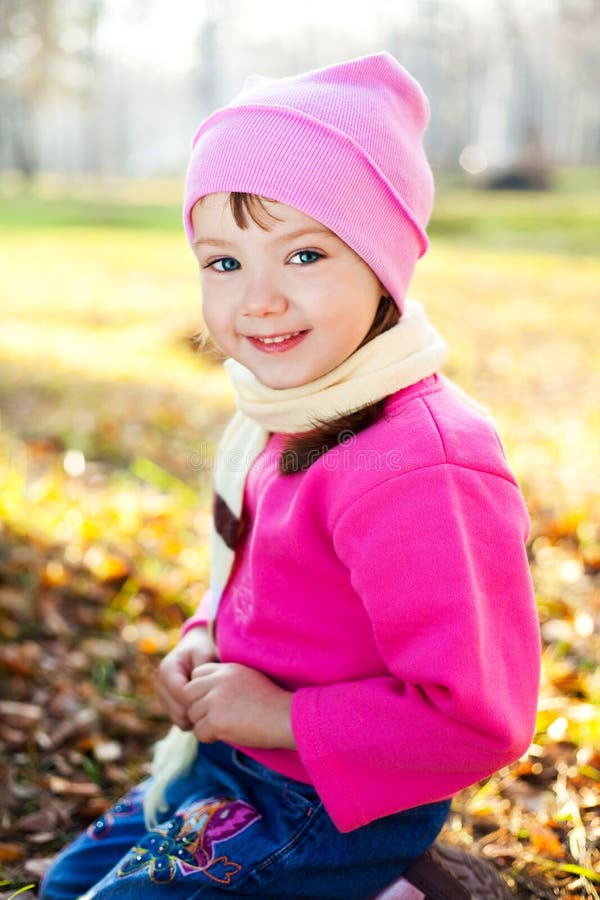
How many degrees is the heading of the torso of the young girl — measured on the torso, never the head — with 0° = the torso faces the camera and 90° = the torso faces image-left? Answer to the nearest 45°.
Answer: approximately 45°
